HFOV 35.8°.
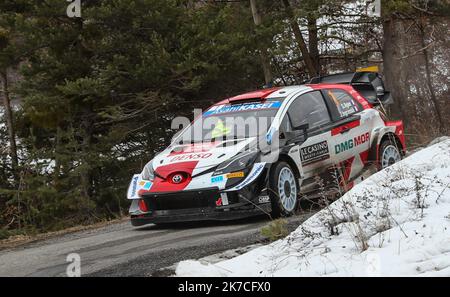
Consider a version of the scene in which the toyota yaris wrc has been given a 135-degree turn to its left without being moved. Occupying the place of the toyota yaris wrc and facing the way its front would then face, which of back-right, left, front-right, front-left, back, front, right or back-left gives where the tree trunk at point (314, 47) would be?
left

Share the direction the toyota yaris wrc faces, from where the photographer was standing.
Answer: facing the viewer and to the left of the viewer

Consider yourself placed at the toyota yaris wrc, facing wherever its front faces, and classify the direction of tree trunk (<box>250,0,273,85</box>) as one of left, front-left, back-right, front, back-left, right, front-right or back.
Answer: back-right

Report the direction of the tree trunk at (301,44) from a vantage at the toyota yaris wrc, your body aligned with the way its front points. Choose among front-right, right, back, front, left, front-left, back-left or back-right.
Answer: back-right
